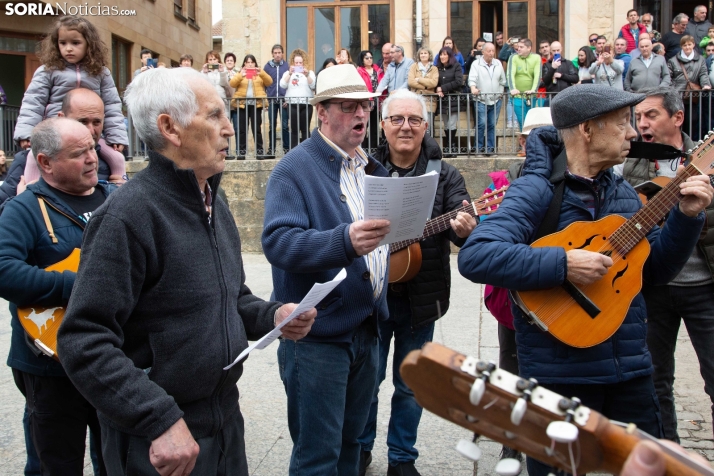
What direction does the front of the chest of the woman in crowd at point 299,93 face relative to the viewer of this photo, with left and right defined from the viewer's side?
facing the viewer

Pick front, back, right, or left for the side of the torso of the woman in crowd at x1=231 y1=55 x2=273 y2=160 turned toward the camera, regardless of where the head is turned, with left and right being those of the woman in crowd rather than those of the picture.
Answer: front

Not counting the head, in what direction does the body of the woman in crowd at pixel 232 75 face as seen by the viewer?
toward the camera

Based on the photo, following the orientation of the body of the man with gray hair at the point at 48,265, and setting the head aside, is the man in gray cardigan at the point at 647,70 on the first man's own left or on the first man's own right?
on the first man's own left

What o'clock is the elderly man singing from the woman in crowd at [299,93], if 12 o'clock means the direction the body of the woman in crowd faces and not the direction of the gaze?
The elderly man singing is roughly at 12 o'clock from the woman in crowd.

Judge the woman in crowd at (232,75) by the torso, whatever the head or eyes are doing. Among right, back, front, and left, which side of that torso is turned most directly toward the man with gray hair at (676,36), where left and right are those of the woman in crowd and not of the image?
left

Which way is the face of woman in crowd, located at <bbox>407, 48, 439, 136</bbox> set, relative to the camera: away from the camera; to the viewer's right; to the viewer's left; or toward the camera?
toward the camera

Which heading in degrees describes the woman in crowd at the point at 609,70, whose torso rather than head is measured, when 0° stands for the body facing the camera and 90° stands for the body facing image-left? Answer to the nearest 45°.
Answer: approximately 0°

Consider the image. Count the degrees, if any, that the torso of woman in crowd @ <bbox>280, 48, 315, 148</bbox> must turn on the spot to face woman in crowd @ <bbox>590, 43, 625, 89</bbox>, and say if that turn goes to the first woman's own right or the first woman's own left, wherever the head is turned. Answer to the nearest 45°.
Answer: approximately 90° to the first woman's own left

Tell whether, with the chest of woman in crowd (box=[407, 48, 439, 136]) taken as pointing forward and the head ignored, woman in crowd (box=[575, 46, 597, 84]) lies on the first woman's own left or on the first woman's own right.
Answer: on the first woman's own left

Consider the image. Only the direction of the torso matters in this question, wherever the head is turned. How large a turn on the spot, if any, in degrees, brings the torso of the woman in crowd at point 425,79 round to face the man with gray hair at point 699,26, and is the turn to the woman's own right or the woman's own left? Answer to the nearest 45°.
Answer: approximately 90° to the woman's own left

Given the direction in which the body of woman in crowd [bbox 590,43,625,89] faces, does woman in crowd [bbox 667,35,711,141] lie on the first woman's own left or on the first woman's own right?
on the first woman's own left

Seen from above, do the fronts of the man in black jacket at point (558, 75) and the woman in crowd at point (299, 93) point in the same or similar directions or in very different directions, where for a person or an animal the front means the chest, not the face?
same or similar directions

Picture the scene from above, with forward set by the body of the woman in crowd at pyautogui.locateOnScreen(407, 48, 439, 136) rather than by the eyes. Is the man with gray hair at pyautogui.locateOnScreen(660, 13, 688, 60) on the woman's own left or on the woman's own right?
on the woman's own left

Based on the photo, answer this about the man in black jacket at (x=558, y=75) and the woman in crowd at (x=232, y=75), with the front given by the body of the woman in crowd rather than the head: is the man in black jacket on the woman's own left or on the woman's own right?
on the woman's own left
